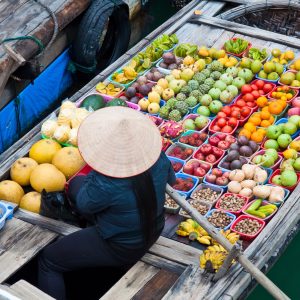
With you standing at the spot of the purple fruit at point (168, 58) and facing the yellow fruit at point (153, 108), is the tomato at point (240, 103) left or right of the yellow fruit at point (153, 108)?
left

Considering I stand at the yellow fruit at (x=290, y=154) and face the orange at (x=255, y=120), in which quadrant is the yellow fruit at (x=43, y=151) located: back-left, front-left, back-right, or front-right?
front-left

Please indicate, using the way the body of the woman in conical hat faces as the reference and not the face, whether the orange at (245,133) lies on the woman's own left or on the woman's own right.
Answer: on the woman's own right

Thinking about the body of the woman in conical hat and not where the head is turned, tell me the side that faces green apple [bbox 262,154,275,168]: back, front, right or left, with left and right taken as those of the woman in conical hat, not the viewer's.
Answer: right

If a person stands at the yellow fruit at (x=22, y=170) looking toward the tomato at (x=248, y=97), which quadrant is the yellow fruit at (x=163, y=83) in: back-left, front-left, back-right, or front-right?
front-left

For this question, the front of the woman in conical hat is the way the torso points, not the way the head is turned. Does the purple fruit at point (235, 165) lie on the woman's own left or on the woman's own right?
on the woman's own right

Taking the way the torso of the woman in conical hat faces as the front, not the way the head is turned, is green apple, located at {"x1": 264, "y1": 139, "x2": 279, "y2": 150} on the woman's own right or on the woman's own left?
on the woman's own right

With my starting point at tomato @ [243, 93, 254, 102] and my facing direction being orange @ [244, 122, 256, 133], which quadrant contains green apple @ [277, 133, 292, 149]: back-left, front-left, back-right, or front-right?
front-left

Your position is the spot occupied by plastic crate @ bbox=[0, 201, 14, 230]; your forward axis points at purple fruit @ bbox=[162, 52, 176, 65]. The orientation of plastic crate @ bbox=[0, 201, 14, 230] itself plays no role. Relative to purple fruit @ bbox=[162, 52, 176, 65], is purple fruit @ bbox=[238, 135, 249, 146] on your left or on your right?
right

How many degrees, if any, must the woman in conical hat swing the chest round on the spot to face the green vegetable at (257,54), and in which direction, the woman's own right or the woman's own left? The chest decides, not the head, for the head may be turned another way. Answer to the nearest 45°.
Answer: approximately 90° to the woman's own right

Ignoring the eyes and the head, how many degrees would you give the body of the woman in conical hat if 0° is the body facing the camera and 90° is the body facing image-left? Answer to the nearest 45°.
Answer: approximately 135°

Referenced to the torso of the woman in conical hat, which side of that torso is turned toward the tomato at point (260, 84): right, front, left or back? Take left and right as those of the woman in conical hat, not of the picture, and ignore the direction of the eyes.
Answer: right
